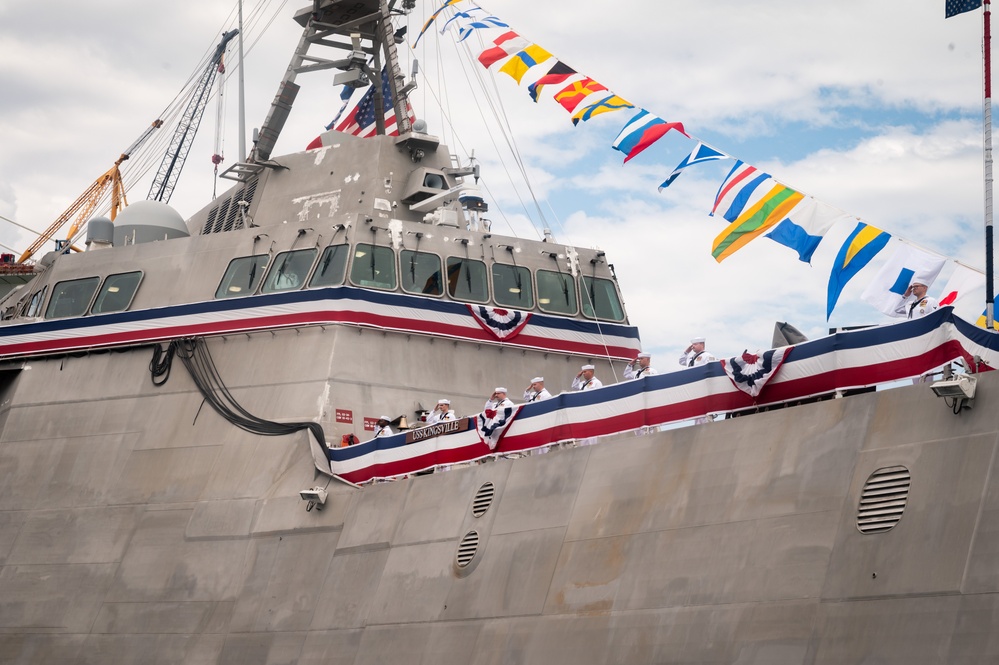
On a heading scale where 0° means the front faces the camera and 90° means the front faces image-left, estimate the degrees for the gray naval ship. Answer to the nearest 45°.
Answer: approximately 315°
